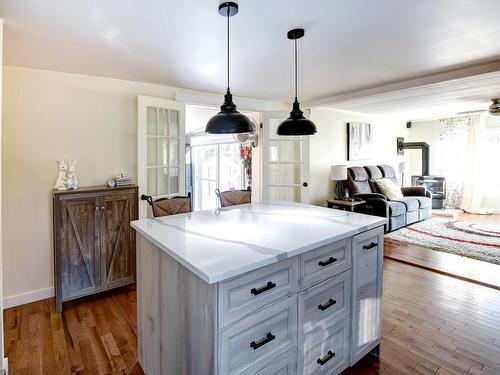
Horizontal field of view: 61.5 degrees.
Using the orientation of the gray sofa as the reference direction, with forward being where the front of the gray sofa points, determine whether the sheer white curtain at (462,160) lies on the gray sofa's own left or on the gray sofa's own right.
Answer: on the gray sofa's own left

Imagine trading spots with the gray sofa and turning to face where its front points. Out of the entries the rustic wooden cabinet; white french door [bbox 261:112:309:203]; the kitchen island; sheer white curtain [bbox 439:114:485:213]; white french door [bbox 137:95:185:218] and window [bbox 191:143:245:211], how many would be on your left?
1

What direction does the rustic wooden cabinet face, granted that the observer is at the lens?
facing the viewer and to the right of the viewer

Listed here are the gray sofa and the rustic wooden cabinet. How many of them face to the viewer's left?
0

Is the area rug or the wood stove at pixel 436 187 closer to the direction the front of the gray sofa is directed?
the area rug

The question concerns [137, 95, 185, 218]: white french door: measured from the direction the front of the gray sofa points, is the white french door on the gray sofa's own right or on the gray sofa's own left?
on the gray sofa's own right

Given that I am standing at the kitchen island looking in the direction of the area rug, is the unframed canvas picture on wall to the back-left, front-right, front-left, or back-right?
front-left

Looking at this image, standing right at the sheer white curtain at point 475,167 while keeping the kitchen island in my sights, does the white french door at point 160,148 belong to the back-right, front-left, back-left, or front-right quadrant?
front-right

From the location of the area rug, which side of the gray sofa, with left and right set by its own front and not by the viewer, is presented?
front

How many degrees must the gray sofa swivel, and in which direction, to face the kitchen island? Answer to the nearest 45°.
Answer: approximately 45° to its right

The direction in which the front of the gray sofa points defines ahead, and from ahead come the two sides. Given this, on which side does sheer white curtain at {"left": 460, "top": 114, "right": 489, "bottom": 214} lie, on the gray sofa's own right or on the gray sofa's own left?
on the gray sofa's own left

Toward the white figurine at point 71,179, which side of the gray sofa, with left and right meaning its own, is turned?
right
